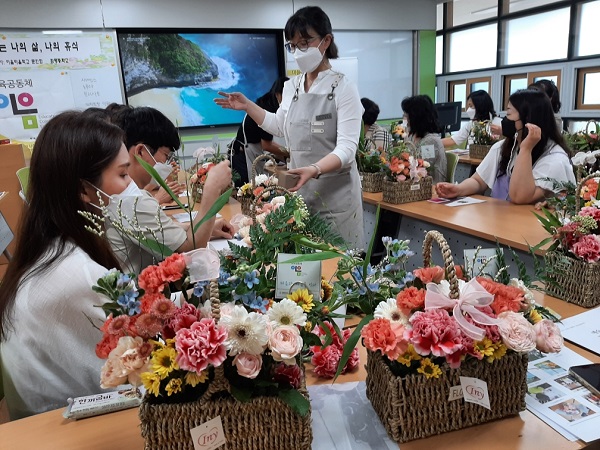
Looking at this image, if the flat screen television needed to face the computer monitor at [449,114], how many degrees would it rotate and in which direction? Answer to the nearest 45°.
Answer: approximately 90° to its left

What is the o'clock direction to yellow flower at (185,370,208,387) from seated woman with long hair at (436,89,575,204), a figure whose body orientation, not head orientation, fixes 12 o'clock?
The yellow flower is roughly at 11 o'clock from the seated woman with long hair.

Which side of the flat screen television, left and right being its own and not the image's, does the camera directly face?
front

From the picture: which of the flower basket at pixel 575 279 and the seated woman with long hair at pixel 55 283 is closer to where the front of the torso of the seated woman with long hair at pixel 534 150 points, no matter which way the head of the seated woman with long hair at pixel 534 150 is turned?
the seated woman with long hair

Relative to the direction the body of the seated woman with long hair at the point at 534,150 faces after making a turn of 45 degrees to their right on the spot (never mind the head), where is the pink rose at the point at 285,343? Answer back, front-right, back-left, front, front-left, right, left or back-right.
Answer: left

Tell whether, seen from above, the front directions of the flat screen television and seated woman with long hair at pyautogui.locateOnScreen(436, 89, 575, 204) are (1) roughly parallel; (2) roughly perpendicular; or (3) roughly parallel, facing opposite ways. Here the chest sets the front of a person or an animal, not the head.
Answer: roughly perpendicular

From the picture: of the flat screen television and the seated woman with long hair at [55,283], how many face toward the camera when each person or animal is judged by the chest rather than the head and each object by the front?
1

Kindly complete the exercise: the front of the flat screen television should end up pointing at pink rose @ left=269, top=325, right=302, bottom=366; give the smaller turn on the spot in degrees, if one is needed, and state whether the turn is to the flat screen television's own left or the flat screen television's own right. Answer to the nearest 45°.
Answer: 0° — it already faces it

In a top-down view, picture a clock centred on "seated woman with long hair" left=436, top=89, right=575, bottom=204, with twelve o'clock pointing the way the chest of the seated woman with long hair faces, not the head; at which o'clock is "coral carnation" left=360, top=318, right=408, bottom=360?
The coral carnation is roughly at 11 o'clock from the seated woman with long hair.

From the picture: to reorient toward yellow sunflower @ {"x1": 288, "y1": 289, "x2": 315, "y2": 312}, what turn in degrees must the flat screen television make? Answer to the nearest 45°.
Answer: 0° — it already faces it

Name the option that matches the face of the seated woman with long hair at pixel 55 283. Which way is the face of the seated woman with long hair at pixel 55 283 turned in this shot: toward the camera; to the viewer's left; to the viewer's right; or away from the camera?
to the viewer's right

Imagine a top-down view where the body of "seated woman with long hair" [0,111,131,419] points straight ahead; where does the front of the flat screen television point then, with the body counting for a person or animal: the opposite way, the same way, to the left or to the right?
to the right

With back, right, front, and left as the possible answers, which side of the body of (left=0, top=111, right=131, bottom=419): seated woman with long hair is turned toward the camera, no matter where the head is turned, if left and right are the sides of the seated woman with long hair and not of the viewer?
right

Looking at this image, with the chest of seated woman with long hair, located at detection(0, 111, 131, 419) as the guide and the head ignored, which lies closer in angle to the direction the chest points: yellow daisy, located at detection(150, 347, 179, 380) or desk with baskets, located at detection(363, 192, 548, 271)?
the desk with baskets

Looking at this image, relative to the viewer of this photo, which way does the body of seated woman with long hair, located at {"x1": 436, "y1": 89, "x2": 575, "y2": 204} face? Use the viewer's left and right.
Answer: facing the viewer and to the left of the viewer

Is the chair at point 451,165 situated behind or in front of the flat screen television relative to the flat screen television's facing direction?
in front

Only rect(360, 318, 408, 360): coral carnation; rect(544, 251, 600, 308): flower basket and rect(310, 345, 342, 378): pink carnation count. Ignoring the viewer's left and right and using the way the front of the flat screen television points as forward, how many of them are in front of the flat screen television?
3

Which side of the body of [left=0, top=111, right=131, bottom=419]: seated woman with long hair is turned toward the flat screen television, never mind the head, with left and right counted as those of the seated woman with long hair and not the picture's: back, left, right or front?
left
